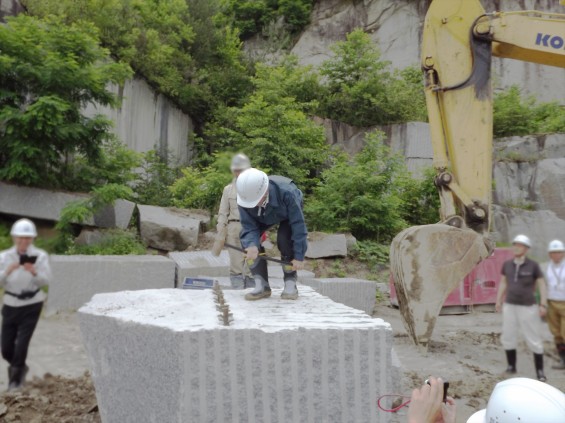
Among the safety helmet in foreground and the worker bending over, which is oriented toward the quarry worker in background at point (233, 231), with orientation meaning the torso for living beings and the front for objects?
the safety helmet in foreground

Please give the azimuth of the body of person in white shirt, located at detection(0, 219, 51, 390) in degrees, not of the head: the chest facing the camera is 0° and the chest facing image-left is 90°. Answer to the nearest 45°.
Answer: approximately 0°

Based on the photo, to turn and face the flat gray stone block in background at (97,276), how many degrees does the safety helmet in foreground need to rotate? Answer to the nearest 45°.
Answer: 0° — it already faces it

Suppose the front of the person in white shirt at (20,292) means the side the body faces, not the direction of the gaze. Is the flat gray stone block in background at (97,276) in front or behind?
behind

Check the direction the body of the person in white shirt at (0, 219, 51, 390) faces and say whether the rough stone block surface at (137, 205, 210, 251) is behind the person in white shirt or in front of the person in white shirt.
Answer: behind

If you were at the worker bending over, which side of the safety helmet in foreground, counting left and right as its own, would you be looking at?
front

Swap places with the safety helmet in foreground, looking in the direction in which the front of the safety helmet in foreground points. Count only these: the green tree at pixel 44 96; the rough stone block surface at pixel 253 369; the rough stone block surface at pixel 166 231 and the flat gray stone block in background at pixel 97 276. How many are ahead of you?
4

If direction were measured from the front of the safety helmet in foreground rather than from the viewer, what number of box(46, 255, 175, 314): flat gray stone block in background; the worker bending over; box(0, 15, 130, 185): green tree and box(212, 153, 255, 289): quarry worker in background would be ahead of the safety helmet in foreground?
4

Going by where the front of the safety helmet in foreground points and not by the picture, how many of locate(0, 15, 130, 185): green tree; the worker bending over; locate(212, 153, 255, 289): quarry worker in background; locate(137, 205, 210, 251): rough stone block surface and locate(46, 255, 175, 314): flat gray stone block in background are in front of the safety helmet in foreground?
5

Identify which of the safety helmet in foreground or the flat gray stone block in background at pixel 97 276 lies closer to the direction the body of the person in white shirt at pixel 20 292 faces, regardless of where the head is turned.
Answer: the safety helmet in foreground

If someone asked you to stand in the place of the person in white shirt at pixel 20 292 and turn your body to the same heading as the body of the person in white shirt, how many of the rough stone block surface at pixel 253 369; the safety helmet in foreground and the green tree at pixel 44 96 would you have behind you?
1

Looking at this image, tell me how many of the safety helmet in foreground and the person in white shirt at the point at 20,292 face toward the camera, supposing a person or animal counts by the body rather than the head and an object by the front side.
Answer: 1

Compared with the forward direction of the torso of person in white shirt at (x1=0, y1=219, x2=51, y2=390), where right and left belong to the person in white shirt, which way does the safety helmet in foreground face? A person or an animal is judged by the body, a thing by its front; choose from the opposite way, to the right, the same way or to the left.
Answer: the opposite way
